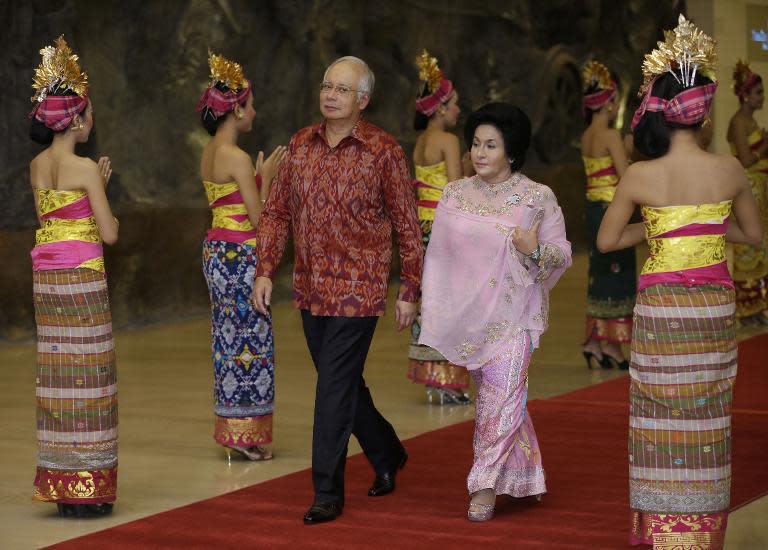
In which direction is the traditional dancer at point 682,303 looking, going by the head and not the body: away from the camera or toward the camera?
away from the camera

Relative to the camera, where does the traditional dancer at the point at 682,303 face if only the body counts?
away from the camera

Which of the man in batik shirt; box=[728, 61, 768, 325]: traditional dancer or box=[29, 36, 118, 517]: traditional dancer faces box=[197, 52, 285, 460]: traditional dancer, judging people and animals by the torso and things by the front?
box=[29, 36, 118, 517]: traditional dancer

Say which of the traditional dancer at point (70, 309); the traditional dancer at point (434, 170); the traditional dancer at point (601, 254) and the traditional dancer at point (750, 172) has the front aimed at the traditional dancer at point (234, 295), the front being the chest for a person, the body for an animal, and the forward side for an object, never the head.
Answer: the traditional dancer at point (70, 309)

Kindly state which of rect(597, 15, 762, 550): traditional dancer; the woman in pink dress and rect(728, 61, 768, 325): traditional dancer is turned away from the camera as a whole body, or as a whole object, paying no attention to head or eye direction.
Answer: rect(597, 15, 762, 550): traditional dancer

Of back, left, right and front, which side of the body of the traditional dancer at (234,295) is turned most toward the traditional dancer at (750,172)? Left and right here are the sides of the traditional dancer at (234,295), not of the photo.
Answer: front

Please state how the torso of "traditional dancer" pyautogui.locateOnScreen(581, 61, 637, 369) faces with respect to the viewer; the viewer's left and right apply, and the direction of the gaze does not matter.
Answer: facing away from the viewer and to the right of the viewer

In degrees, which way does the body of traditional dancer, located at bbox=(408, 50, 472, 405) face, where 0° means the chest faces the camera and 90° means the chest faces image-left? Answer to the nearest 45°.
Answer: approximately 225°

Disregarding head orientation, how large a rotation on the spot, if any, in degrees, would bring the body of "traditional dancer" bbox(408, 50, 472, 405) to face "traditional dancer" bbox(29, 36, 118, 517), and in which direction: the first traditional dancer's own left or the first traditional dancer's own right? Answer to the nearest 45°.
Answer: approximately 180°

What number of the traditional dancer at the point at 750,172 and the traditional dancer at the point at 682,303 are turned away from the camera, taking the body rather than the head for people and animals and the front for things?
1

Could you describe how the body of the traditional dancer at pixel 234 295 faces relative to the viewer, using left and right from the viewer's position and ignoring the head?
facing away from the viewer and to the right of the viewer

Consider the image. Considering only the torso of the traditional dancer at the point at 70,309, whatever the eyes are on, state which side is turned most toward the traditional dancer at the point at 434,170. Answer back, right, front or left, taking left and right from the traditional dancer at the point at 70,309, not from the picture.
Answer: front
